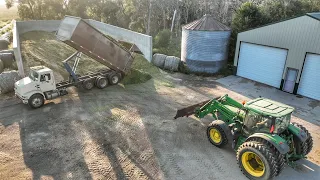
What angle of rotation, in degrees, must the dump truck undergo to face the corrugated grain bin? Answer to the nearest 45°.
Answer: approximately 135° to its left

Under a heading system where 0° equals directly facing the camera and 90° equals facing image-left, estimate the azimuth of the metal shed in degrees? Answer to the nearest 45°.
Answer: approximately 45°

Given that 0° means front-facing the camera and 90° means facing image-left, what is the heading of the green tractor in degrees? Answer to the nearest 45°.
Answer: approximately 135°

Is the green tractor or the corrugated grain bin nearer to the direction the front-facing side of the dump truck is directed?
the green tractor

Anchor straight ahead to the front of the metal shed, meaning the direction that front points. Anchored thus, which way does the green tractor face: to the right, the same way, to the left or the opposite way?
to the right

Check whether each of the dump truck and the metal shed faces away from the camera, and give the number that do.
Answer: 0

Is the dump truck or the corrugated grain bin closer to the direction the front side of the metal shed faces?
the dump truck

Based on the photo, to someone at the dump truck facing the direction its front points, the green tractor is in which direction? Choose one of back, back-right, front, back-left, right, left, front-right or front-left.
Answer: left

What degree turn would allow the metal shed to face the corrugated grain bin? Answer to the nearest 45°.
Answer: approximately 45° to its right

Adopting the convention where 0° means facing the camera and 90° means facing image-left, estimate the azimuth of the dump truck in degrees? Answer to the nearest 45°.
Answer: approximately 45°

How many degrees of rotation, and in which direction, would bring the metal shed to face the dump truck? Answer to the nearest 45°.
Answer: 0° — it already faces it
